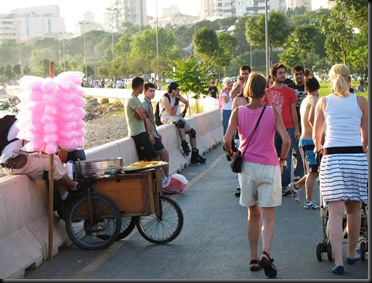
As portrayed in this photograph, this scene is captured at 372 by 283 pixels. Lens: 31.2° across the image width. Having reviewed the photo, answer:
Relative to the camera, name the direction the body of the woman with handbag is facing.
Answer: away from the camera

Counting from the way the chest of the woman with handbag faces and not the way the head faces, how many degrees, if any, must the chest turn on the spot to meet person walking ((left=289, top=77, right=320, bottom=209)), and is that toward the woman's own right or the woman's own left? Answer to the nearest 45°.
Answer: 0° — they already face them

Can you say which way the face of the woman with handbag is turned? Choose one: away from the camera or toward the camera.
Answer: away from the camera

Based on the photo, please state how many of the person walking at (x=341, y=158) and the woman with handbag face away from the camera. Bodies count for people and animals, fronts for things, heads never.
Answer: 2

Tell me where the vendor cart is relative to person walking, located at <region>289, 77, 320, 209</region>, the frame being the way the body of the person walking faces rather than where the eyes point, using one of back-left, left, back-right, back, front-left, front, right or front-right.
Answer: back

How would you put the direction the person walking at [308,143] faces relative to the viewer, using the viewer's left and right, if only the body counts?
facing away from the viewer and to the right of the viewer

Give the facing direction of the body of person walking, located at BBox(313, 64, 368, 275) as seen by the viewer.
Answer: away from the camera

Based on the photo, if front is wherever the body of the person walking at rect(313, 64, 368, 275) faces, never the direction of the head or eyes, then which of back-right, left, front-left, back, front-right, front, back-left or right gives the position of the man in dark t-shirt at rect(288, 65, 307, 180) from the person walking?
front

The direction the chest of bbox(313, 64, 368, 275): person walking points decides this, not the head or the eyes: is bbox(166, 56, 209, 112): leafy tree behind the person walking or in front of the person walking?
in front

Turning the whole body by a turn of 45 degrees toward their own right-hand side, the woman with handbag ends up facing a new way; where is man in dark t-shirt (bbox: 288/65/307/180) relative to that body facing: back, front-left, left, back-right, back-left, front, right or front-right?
front-left

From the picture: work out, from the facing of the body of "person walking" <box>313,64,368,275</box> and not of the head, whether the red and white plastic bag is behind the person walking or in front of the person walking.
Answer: in front

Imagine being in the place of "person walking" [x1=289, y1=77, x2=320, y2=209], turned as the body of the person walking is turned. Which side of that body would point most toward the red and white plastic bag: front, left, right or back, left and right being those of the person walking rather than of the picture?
left
